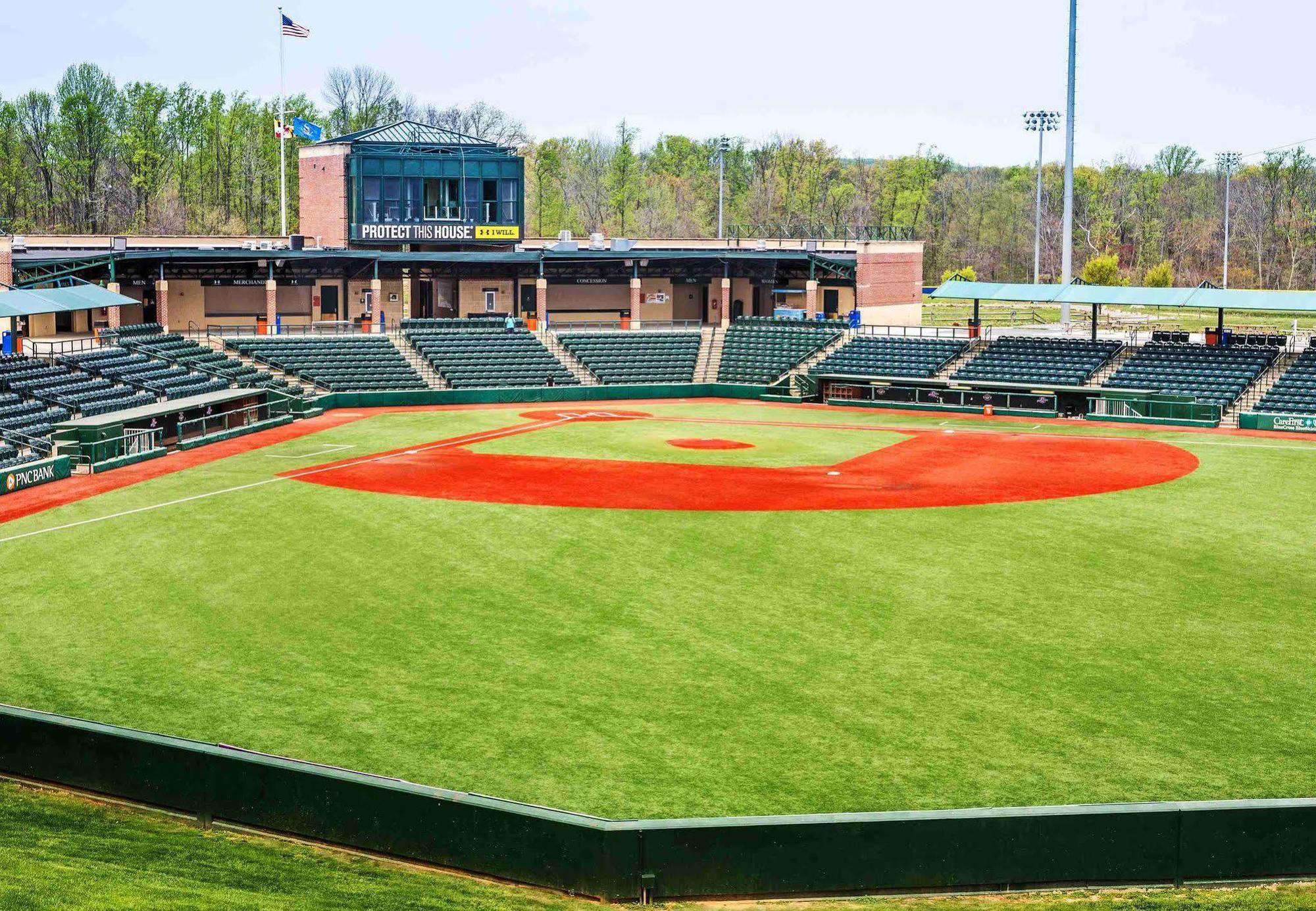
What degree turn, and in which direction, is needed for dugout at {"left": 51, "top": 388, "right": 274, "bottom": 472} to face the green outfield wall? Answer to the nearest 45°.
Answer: approximately 45° to its right

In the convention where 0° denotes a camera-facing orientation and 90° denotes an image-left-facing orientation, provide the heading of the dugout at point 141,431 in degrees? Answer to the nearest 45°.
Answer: approximately 315°
